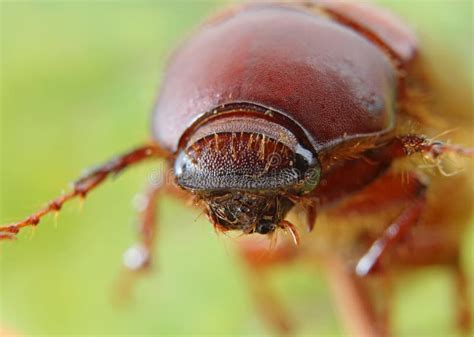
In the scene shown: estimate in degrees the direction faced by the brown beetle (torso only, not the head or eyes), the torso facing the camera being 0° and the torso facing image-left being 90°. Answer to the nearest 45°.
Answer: approximately 45°
